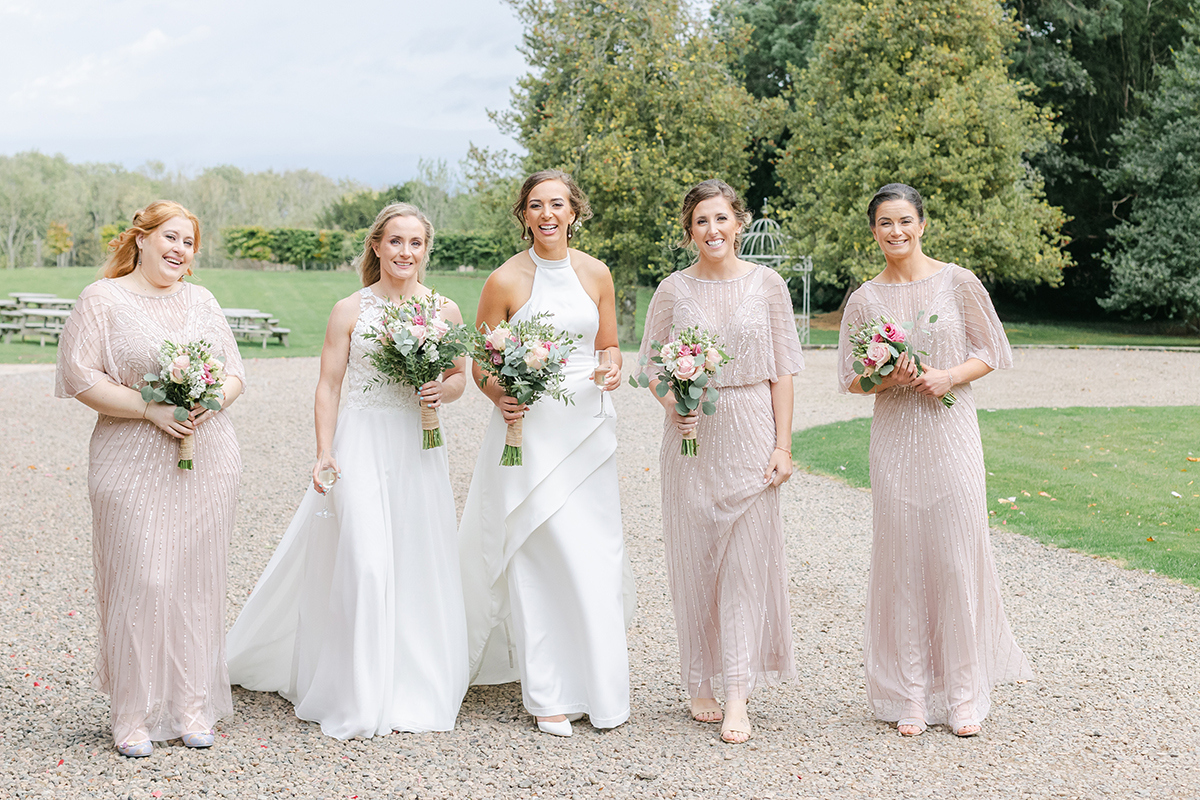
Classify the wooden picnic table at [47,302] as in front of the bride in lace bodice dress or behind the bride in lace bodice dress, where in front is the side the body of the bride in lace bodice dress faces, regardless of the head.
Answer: behind

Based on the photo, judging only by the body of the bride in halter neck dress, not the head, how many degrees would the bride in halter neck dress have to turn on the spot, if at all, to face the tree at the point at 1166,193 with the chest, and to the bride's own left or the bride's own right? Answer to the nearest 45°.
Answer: approximately 135° to the bride's own left

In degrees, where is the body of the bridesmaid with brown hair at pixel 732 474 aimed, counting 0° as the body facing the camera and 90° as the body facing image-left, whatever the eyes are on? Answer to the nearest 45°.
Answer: approximately 0°

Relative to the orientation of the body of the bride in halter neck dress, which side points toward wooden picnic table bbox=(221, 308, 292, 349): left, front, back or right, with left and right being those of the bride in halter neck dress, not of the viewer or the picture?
back

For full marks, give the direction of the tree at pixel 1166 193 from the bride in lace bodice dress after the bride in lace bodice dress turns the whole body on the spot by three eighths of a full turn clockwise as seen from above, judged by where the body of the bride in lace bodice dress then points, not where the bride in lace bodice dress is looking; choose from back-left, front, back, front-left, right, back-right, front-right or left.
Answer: right

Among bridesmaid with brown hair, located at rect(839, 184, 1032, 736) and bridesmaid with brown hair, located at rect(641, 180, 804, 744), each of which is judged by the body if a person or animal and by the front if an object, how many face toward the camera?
2

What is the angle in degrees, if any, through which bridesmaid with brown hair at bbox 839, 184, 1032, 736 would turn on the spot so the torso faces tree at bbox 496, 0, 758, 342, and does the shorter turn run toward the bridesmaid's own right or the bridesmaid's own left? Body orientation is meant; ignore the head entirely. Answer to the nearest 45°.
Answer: approximately 180°

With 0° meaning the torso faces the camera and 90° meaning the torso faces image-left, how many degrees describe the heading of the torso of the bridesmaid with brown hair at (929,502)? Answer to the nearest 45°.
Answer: approximately 0°

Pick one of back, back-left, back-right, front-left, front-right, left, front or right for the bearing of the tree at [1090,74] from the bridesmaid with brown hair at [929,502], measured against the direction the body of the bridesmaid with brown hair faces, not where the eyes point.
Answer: back

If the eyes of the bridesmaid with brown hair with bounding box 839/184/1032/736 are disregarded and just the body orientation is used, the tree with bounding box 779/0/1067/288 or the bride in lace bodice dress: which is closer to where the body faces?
the bride in lace bodice dress
